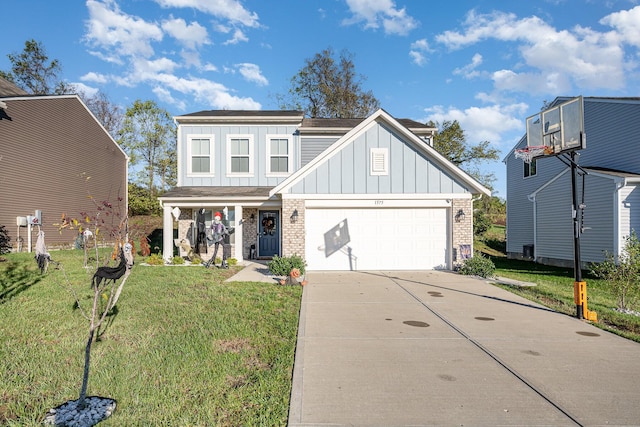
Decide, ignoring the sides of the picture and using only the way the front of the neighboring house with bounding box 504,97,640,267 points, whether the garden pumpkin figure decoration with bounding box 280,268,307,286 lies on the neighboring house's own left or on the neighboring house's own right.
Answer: on the neighboring house's own right

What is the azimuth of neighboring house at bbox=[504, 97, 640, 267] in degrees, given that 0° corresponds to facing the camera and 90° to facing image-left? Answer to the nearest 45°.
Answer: approximately 315°

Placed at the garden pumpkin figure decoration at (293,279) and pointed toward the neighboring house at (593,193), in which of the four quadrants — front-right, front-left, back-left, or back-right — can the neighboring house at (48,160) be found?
back-left

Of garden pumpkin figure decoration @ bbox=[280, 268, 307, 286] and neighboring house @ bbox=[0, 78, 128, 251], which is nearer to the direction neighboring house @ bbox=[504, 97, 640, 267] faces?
the garden pumpkin figure decoration

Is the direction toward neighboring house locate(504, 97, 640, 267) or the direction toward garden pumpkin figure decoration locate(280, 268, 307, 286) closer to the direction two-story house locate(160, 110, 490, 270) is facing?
the garden pumpkin figure decoration

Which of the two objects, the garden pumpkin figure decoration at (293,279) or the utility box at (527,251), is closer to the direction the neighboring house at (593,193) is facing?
the garden pumpkin figure decoration
